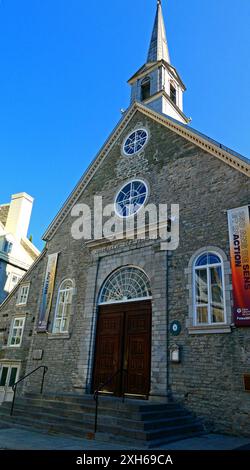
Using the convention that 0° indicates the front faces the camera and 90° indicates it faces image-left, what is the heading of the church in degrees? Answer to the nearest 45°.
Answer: approximately 45°

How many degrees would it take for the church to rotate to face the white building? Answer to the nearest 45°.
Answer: approximately 90° to its right

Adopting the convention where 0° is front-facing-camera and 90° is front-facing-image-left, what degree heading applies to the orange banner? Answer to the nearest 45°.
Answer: approximately 45°

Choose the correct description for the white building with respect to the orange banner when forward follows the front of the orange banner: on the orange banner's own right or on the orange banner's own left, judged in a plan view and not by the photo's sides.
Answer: on the orange banner's own right
